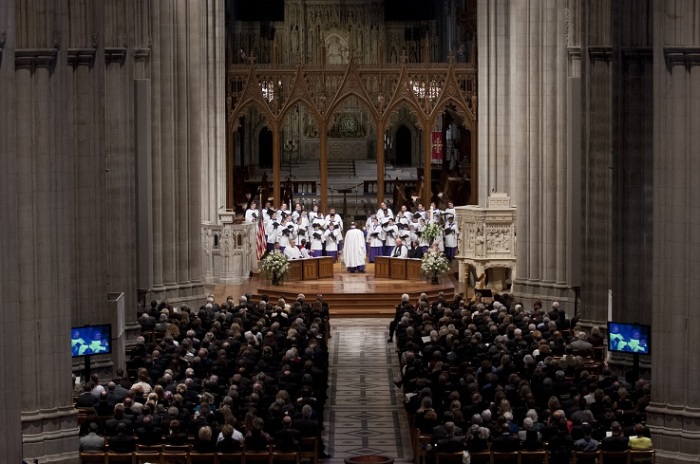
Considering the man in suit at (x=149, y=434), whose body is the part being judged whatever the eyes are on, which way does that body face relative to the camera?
away from the camera

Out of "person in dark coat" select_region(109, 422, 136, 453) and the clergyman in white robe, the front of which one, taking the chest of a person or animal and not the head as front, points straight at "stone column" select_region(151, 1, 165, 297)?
the person in dark coat

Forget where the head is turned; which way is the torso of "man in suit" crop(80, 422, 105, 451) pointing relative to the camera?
away from the camera

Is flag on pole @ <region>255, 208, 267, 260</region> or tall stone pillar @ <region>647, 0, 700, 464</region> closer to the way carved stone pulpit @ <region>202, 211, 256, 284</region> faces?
the tall stone pillar

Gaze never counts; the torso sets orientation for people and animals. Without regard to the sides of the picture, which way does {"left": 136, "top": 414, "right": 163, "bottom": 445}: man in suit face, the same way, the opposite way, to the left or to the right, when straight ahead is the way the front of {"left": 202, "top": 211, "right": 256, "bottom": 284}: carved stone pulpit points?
the opposite way

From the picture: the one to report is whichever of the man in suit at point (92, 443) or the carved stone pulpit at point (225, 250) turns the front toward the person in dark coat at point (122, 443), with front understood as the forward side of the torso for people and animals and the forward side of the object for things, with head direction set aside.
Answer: the carved stone pulpit

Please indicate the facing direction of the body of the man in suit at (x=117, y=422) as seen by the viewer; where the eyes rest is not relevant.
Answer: away from the camera

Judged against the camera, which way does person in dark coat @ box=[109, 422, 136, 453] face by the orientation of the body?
away from the camera
